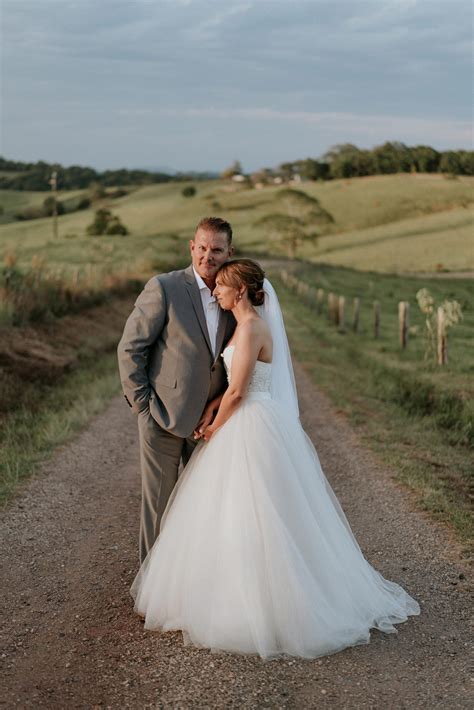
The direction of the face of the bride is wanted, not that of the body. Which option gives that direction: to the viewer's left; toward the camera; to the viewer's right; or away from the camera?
to the viewer's left

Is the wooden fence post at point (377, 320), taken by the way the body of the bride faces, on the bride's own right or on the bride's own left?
on the bride's own right

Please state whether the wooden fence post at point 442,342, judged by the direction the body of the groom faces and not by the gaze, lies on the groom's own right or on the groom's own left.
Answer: on the groom's own left

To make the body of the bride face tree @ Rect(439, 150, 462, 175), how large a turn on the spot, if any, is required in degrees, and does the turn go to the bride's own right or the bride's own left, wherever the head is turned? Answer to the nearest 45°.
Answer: approximately 90° to the bride's own right

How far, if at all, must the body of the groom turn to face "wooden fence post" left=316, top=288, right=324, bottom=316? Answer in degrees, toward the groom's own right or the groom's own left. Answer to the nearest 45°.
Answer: approximately 135° to the groom's own left

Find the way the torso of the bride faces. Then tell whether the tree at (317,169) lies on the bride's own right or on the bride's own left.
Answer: on the bride's own right

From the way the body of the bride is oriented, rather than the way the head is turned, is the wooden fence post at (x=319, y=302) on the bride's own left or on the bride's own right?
on the bride's own right

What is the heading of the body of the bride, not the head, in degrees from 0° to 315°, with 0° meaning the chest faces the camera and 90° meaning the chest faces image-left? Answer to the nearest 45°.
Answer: approximately 90°

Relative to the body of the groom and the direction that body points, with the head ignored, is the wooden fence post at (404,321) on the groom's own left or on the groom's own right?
on the groom's own left

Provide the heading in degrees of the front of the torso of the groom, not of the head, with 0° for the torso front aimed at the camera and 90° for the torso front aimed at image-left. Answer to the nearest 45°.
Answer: approximately 315°

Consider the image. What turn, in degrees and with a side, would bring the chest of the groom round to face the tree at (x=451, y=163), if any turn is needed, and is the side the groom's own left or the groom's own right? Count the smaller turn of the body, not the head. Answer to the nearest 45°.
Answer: approximately 90° to the groom's own left
